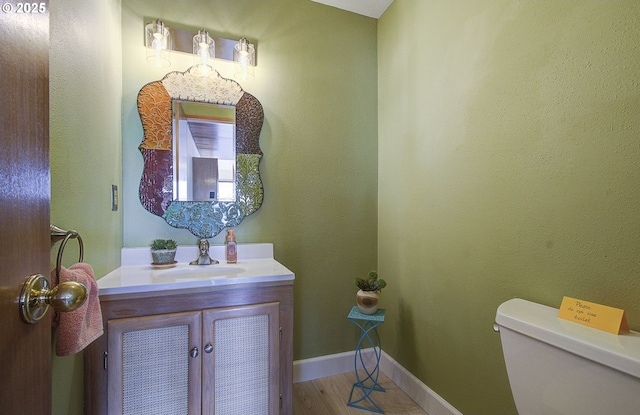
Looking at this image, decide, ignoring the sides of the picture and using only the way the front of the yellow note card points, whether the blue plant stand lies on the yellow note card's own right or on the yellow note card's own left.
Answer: on the yellow note card's own right

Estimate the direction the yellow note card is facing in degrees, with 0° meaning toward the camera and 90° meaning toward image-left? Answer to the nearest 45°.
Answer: approximately 45°

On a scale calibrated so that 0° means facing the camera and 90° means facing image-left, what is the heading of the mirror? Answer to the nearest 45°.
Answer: approximately 0°

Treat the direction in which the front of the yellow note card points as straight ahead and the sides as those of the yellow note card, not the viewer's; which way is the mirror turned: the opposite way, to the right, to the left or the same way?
to the left

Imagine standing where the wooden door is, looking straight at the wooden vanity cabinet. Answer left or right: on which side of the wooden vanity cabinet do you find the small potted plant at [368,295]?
right

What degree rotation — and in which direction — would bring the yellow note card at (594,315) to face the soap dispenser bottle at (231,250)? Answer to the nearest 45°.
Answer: approximately 45° to its right
